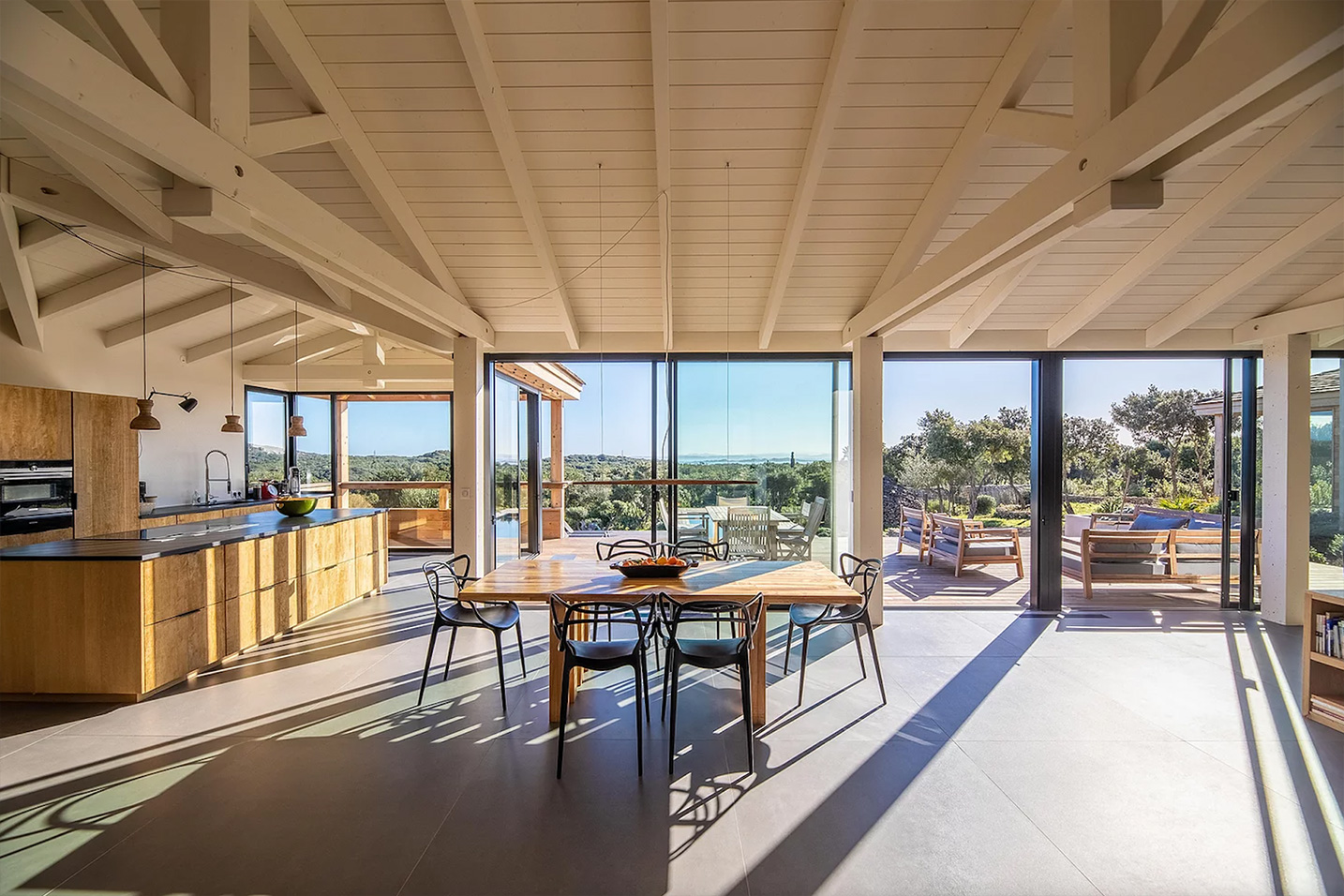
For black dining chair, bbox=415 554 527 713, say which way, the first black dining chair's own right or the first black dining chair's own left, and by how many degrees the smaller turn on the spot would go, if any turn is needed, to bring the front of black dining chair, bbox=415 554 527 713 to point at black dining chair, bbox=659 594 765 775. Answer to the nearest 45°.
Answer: approximately 45° to the first black dining chair's own right

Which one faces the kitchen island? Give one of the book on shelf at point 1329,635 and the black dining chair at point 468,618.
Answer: the book on shelf

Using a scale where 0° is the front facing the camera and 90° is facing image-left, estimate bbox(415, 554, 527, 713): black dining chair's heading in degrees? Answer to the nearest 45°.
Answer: approximately 270°

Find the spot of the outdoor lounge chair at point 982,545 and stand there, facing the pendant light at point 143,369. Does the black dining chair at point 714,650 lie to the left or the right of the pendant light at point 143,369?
left

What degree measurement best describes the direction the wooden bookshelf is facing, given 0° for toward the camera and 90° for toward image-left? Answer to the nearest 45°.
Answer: approximately 45°

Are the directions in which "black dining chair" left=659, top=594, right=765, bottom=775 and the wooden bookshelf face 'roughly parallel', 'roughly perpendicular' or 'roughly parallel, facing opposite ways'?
roughly perpendicular

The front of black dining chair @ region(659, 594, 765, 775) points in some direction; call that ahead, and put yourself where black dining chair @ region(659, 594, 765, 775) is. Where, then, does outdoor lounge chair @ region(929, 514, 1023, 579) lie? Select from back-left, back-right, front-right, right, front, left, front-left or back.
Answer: front-right

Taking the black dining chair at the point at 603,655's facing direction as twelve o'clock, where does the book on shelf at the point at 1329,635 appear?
The book on shelf is roughly at 3 o'clock from the black dining chair.

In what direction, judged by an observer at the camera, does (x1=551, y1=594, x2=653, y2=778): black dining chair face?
facing away from the viewer

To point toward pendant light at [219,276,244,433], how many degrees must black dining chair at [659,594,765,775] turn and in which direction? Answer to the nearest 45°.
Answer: approximately 45° to its left

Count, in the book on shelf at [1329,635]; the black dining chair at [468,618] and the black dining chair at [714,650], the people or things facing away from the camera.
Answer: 1

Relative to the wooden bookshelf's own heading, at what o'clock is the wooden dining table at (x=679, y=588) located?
The wooden dining table is roughly at 12 o'clock from the wooden bookshelf.

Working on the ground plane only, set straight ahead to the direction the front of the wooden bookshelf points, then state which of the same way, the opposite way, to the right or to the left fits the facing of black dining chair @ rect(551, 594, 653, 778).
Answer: to the right

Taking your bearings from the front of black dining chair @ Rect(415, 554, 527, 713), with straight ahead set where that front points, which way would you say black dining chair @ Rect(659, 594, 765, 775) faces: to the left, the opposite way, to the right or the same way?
to the left

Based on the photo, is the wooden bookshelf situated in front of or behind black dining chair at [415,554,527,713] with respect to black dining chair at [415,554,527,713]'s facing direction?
in front
